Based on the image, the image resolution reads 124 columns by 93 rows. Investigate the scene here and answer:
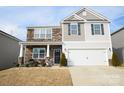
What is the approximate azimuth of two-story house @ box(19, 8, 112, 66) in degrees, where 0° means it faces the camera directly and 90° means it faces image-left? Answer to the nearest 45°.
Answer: approximately 0°

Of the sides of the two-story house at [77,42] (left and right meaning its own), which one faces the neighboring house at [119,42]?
left

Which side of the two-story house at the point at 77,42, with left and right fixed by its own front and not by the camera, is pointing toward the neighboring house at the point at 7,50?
right
